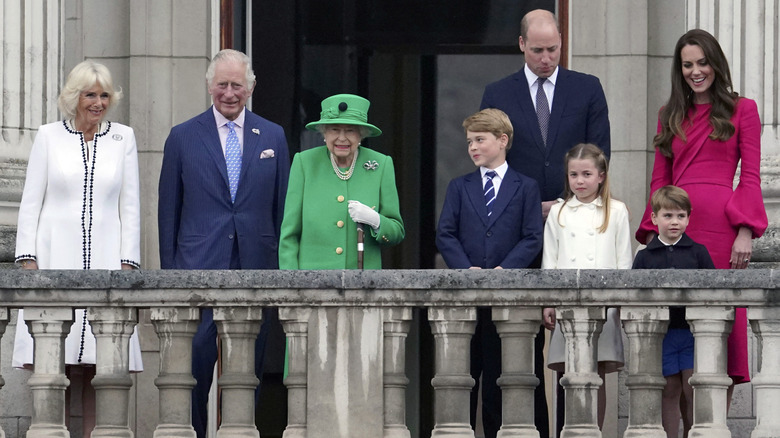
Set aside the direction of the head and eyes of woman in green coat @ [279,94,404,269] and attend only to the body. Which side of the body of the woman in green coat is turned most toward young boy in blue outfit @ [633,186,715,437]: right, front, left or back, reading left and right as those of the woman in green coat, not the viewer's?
left

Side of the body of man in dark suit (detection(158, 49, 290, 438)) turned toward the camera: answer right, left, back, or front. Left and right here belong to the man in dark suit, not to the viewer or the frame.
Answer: front

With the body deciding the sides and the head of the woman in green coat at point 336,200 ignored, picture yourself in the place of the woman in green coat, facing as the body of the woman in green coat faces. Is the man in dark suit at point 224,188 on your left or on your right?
on your right

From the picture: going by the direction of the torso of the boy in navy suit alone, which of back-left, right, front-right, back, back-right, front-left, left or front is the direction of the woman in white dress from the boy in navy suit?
right

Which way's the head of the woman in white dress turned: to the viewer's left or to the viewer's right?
to the viewer's right

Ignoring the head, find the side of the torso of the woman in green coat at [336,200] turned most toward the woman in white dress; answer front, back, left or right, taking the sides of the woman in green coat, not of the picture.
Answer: right

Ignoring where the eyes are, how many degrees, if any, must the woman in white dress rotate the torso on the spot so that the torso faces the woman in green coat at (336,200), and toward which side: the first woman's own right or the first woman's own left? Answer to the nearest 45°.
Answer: approximately 90° to the first woman's own left

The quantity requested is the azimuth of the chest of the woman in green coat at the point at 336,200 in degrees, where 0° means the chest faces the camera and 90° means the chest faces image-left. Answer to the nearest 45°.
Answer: approximately 0°

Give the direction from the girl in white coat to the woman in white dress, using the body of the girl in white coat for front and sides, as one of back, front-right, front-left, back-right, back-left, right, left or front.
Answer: right

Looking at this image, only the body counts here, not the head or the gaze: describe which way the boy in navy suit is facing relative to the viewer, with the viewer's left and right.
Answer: facing the viewer

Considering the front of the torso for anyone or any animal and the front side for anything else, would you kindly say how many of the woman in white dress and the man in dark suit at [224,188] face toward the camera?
2
